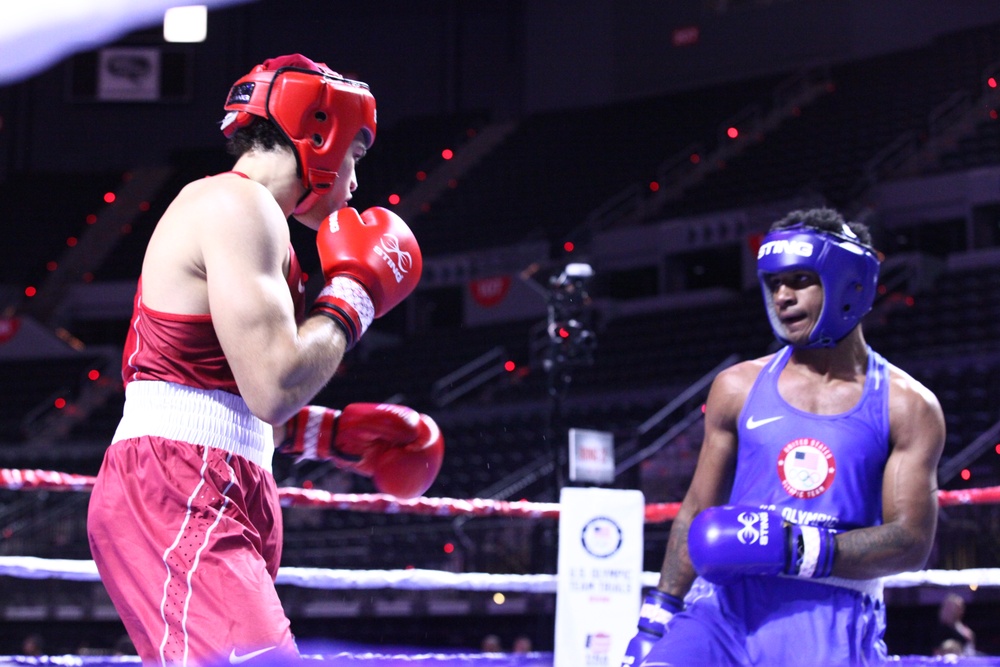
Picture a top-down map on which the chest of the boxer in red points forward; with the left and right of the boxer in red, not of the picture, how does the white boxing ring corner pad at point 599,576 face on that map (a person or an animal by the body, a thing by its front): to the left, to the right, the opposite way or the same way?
to the right

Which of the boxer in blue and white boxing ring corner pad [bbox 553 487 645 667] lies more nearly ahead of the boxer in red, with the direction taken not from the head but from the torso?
the boxer in blue

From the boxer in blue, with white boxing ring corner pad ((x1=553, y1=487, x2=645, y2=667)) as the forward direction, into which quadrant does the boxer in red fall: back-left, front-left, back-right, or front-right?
back-left

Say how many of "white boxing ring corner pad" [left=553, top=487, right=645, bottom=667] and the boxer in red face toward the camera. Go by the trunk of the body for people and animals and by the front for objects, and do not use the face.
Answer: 1

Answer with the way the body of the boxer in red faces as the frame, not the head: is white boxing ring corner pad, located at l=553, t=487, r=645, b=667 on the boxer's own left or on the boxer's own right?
on the boxer's own left

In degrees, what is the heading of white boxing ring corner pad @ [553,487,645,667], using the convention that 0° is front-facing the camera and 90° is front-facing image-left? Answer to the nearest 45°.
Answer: approximately 0°

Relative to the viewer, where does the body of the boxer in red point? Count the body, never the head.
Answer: to the viewer's right

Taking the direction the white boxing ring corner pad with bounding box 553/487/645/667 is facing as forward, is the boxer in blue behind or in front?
in front

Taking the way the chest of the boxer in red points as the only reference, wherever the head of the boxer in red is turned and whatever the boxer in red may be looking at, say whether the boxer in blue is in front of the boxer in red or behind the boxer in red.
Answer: in front

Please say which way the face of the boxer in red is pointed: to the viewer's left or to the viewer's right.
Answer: to the viewer's right
